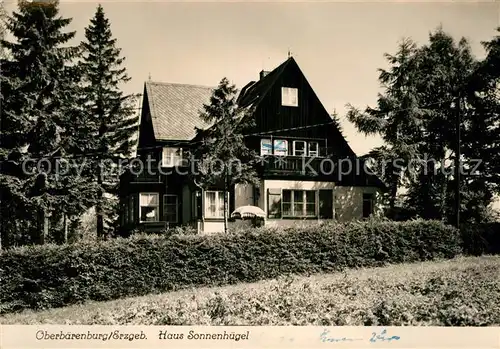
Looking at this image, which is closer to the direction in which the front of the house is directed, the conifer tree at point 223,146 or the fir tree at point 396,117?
the conifer tree

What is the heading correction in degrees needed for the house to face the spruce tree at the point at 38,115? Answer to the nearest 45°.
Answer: approximately 45° to its right

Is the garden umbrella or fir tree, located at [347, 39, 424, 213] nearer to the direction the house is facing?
the garden umbrella

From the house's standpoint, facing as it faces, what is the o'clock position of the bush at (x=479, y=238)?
The bush is roughly at 10 o'clock from the house.

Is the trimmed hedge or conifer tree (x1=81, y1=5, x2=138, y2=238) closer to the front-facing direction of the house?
the trimmed hedge

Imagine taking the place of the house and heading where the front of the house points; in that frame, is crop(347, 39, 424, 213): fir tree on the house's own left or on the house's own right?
on the house's own left

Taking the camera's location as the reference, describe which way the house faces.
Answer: facing the viewer

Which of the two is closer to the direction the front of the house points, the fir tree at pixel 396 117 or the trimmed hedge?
the trimmed hedge

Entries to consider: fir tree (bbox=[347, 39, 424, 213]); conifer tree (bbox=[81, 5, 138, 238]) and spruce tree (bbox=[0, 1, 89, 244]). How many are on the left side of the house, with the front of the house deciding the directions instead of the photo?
1

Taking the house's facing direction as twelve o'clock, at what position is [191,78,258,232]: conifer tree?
The conifer tree is roughly at 1 o'clock from the house.

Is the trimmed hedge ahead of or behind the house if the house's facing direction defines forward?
ahead

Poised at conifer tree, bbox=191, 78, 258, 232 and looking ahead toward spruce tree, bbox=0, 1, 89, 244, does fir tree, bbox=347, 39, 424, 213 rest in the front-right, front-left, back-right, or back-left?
back-right
